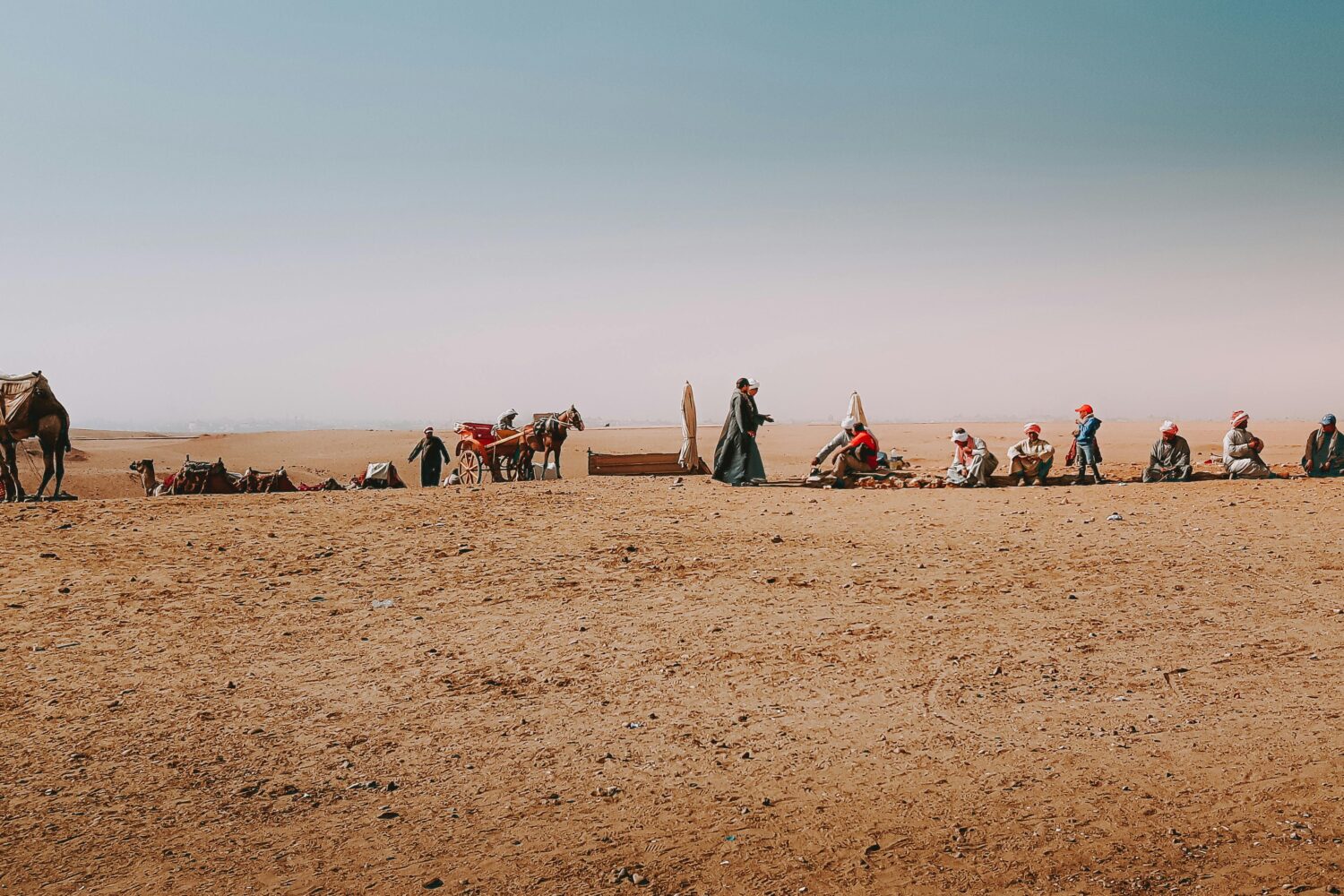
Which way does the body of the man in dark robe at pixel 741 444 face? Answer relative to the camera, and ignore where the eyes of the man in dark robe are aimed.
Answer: to the viewer's right

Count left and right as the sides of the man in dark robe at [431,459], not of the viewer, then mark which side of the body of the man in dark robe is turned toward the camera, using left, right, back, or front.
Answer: front

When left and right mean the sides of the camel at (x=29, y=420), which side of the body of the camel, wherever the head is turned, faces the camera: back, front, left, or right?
left

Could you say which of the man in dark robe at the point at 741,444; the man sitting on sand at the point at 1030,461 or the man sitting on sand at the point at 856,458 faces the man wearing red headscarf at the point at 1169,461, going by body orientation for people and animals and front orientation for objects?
the man in dark robe

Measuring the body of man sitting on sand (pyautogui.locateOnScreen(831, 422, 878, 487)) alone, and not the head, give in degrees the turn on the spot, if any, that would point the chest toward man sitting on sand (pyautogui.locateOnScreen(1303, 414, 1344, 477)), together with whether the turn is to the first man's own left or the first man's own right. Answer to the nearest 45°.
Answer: approximately 180°

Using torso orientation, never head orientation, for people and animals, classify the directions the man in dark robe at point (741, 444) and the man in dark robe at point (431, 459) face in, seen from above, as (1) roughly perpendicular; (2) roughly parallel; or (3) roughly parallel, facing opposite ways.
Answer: roughly perpendicular

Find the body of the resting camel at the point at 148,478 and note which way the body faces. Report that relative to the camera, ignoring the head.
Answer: to the viewer's left

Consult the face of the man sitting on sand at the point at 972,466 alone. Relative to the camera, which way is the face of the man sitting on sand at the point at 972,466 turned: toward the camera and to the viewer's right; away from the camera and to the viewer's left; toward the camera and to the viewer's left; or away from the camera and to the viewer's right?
toward the camera and to the viewer's left

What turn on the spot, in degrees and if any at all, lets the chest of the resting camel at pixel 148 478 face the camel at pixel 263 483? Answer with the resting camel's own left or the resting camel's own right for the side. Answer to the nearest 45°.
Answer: approximately 135° to the resting camel's own left

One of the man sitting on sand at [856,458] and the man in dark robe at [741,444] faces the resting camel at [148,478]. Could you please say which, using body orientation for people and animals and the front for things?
the man sitting on sand

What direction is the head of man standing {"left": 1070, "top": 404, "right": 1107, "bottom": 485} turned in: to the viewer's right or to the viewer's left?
to the viewer's left

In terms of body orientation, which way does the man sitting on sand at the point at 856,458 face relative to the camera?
to the viewer's left
